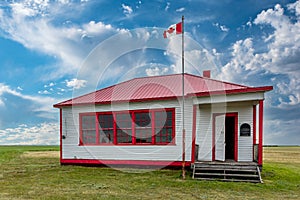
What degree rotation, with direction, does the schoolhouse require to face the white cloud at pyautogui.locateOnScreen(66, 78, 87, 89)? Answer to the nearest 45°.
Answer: approximately 135° to its right

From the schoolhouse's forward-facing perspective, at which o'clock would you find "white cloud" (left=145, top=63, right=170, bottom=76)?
The white cloud is roughly at 6 o'clock from the schoolhouse.

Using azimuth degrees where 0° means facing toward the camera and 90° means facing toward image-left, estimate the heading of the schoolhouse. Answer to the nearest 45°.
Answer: approximately 0°
